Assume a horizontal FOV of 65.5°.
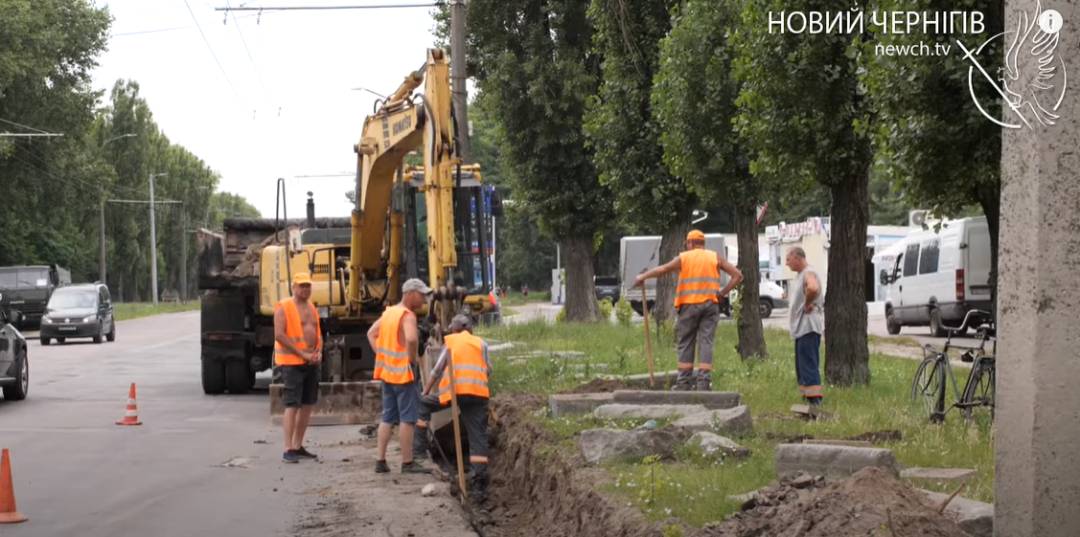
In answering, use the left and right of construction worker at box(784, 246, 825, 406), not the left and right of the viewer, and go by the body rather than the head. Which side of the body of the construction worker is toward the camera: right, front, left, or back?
left

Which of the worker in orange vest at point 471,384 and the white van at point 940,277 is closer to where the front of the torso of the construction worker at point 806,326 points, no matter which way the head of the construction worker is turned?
the worker in orange vest

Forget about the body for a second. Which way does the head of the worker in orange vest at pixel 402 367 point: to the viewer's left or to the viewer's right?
to the viewer's right
